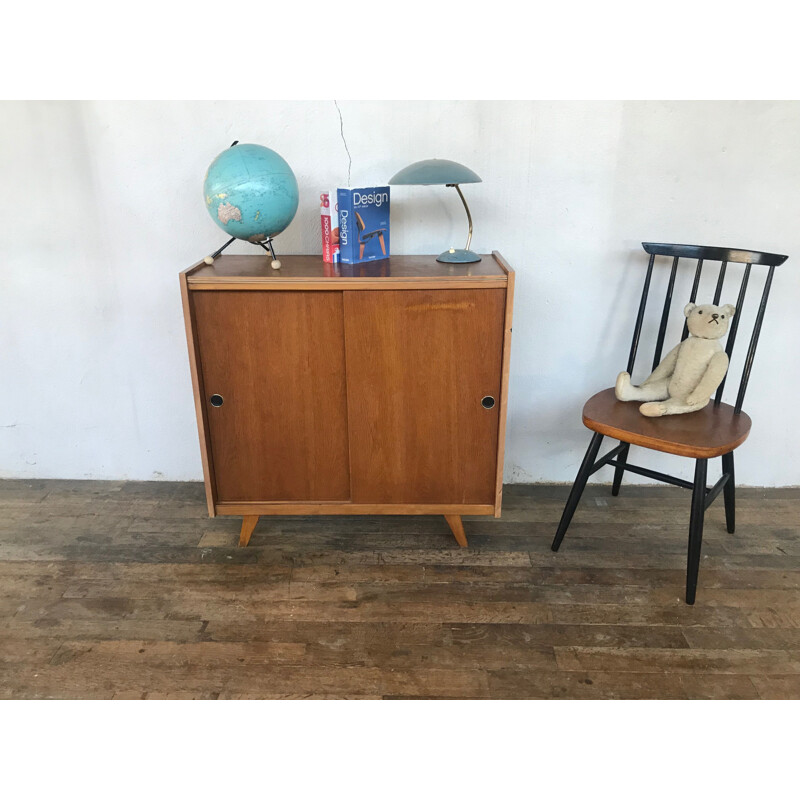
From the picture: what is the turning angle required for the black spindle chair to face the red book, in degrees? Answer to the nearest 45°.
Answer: approximately 45° to its right

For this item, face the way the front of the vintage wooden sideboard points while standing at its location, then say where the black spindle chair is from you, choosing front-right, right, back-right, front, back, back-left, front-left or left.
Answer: left

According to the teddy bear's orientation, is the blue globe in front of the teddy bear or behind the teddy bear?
in front

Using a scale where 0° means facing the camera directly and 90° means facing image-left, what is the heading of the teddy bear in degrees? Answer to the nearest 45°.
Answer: approximately 45°

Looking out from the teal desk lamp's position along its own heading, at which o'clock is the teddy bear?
The teddy bear is roughly at 6 o'clock from the teal desk lamp.

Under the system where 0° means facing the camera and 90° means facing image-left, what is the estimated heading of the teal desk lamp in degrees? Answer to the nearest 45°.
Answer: approximately 90°

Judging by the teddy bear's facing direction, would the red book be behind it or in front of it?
in front

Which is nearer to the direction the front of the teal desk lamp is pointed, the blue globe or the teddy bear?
the blue globe

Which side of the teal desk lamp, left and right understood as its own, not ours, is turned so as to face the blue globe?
front

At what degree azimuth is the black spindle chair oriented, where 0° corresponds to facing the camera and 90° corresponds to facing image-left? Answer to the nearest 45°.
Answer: approximately 45°
